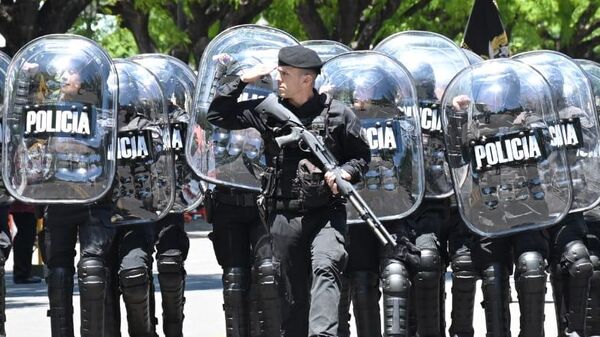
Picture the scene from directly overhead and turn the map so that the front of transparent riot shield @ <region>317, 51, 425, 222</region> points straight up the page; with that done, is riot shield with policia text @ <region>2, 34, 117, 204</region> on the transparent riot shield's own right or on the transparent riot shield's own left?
on the transparent riot shield's own right

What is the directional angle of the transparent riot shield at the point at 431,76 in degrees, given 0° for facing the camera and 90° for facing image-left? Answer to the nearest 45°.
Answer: approximately 0°

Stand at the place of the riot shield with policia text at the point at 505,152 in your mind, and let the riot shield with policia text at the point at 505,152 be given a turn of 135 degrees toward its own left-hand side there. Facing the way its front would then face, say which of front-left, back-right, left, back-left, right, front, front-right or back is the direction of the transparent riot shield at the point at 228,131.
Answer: back-left

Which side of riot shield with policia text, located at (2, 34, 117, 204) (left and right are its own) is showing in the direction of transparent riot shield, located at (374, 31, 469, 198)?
left

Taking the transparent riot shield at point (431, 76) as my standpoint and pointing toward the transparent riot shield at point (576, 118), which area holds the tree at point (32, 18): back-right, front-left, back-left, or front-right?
back-left

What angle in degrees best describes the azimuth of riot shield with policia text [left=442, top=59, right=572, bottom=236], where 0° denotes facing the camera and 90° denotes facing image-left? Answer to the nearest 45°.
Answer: approximately 0°

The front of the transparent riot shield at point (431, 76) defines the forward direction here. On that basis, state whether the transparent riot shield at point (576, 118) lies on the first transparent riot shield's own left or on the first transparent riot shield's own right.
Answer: on the first transparent riot shield's own left
